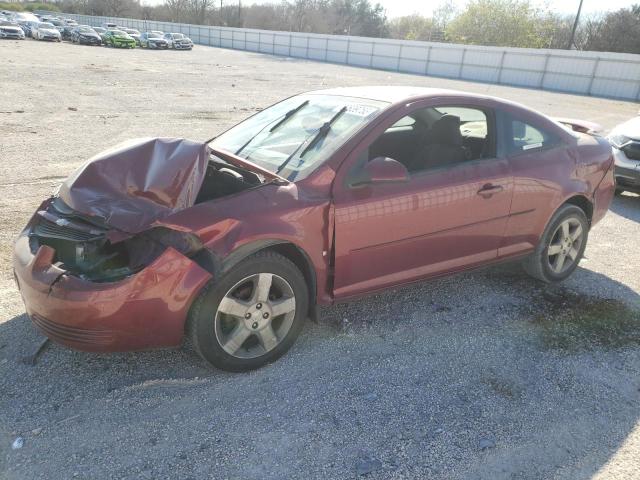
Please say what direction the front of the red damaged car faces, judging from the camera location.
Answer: facing the viewer and to the left of the viewer

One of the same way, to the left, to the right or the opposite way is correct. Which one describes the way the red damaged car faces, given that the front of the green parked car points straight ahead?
to the right

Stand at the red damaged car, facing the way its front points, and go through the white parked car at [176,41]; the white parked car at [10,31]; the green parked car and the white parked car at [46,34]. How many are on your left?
0

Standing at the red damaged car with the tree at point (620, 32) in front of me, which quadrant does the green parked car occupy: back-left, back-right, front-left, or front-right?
front-left

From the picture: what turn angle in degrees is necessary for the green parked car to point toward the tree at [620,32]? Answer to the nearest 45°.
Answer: approximately 45° to its left

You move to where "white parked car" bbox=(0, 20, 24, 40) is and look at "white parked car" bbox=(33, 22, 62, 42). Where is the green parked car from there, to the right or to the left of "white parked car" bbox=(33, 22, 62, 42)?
right

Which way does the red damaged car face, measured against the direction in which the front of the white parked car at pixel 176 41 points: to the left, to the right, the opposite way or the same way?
to the right

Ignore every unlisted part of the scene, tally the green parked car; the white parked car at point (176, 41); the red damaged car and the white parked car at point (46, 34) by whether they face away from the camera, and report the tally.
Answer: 0

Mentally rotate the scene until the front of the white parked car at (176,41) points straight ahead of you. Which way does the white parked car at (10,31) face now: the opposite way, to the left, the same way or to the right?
the same way

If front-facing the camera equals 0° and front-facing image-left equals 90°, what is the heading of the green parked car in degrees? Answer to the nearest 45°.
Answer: approximately 315°

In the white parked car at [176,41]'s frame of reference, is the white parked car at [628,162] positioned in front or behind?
in front

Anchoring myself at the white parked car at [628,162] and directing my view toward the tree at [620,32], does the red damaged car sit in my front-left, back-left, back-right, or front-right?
back-left

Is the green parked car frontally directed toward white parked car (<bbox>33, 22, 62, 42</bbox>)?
no

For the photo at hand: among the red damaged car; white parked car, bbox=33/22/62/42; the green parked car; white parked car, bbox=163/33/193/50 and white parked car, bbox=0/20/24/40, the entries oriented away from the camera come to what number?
0

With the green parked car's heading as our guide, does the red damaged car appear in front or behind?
in front

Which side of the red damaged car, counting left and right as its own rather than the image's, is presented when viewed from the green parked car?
right

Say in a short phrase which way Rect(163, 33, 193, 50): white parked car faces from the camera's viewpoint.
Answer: facing the viewer and to the right of the viewer
